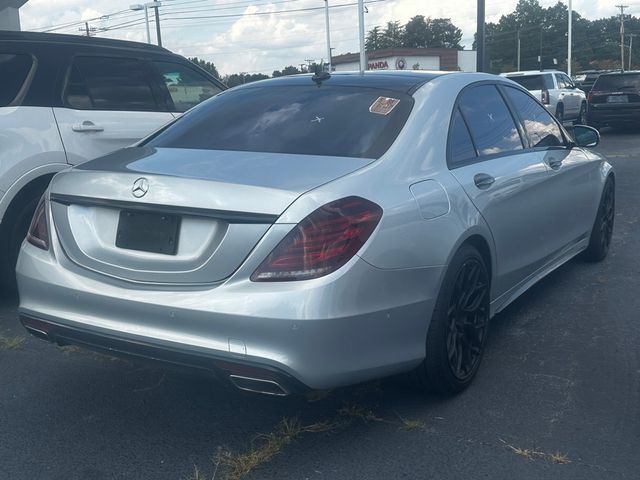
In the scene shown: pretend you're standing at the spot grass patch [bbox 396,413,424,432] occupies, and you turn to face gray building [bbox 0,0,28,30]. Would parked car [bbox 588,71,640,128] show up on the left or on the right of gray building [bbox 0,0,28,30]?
right

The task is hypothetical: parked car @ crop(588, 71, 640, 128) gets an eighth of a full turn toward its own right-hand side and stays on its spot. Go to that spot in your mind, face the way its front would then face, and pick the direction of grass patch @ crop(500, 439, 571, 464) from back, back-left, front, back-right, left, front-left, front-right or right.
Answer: back-right

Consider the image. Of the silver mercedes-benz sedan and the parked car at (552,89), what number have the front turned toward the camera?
0

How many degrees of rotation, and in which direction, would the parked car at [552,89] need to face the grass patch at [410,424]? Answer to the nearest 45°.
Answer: approximately 135° to its right

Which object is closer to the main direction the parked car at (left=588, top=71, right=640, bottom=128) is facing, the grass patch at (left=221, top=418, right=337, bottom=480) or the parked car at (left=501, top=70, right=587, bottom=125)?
the parked car

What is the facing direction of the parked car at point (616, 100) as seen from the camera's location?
facing away from the viewer

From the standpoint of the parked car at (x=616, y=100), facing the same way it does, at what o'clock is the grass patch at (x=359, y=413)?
The grass patch is roughly at 6 o'clock from the parked car.

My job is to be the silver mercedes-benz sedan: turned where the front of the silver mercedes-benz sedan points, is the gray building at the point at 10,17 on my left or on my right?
on my left

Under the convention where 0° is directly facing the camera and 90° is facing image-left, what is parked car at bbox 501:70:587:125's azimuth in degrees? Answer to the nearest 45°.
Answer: approximately 225°

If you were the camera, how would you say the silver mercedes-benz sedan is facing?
facing away from the viewer and to the right of the viewer

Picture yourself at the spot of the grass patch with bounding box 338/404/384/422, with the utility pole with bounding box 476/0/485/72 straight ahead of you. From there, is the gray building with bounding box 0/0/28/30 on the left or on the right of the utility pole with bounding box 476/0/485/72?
left
